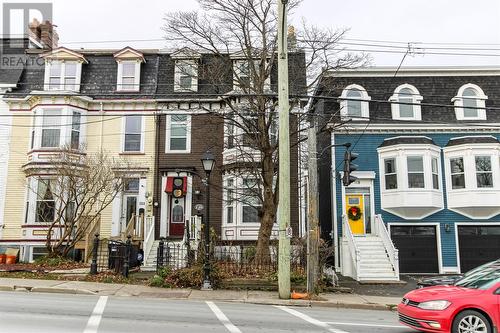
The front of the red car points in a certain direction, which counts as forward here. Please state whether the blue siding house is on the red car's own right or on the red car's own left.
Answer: on the red car's own right

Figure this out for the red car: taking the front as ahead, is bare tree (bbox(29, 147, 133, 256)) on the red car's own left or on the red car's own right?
on the red car's own right

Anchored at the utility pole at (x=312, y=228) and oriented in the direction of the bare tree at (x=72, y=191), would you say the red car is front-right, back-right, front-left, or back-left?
back-left

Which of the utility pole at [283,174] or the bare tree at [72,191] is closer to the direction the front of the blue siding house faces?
the utility pole

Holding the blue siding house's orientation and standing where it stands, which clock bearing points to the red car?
The red car is roughly at 12 o'clock from the blue siding house.

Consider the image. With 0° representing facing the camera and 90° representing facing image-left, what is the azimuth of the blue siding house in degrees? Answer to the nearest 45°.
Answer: approximately 0°

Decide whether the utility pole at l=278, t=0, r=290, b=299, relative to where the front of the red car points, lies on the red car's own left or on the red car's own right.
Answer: on the red car's own right

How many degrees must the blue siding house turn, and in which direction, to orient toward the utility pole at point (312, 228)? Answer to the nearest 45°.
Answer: approximately 45° to its right

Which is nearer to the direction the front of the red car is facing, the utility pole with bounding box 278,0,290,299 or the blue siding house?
the utility pole

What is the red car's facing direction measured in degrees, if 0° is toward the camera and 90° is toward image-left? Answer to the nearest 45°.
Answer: approximately 45°

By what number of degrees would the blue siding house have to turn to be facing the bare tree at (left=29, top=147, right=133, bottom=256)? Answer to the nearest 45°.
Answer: approximately 90° to its right

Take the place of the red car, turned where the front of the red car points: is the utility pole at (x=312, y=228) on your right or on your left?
on your right
